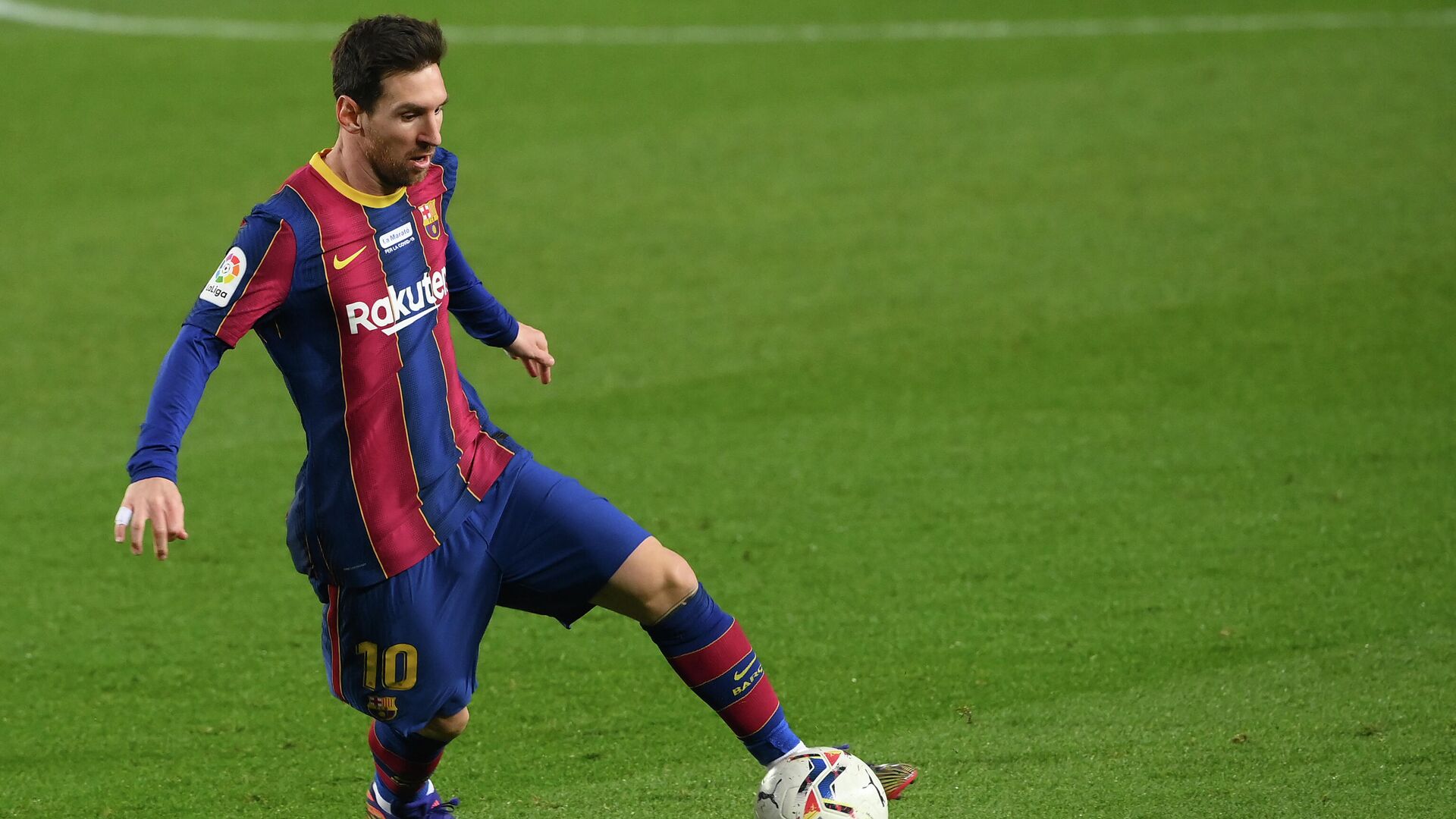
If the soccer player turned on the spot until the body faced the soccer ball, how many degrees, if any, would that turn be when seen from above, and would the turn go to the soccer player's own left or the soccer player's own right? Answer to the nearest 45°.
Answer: approximately 45° to the soccer player's own left

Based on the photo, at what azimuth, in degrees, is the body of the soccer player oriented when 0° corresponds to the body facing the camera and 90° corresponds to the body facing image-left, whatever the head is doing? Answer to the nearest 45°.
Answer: approximately 315°

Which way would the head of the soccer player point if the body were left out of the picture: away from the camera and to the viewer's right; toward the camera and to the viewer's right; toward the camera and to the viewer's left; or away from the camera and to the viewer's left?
toward the camera and to the viewer's right
